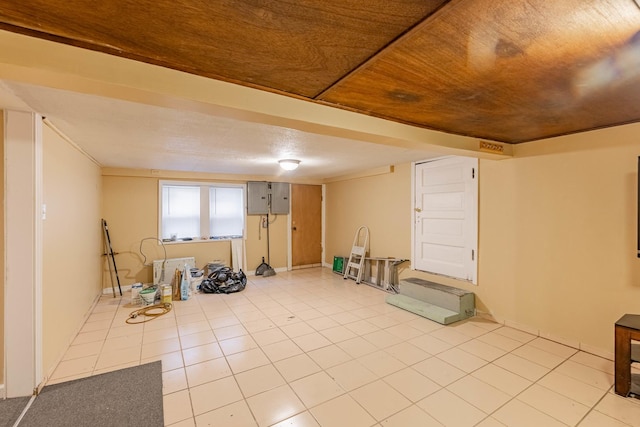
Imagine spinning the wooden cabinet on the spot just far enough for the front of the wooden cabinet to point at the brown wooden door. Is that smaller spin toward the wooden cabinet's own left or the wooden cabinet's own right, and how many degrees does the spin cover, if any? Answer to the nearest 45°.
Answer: approximately 45° to the wooden cabinet's own right

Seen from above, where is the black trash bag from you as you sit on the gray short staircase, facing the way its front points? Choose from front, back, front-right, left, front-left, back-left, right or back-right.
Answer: front-right

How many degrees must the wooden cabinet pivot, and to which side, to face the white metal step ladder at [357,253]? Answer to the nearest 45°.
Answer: approximately 45° to its right

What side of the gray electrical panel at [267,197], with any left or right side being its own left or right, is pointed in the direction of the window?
right

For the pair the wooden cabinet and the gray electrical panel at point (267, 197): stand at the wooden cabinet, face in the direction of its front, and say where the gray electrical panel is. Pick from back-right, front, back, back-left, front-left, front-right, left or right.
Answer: front-right

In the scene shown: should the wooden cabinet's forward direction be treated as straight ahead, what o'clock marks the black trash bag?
The black trash bag is roughly at 1 o'clock from the wooden cabinet.

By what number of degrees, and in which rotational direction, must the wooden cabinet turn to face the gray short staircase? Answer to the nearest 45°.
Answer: approximately 45° to its right

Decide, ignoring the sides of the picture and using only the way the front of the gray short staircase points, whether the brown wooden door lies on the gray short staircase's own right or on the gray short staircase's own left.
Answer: on the gray short staircase's own right

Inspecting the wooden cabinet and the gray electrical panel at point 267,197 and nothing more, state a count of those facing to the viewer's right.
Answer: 0

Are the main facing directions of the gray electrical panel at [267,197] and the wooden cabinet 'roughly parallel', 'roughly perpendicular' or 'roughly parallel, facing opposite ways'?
roughly perpendicular

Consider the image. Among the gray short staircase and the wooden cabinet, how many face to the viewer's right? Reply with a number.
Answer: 0

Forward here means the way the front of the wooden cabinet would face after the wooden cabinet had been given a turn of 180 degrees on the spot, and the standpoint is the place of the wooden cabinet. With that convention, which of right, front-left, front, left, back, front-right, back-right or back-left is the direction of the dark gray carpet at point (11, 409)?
back

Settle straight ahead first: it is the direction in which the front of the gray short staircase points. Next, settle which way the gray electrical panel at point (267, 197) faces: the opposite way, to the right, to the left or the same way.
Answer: to the left

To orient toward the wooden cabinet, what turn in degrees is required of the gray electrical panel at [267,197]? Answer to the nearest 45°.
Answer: approximately 45° to its left

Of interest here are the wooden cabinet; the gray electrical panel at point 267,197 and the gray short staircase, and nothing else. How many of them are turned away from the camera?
0

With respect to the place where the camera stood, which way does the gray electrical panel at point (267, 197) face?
facing the viewer

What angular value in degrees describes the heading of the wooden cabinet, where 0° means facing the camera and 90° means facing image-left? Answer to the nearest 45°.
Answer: approximately 45°
